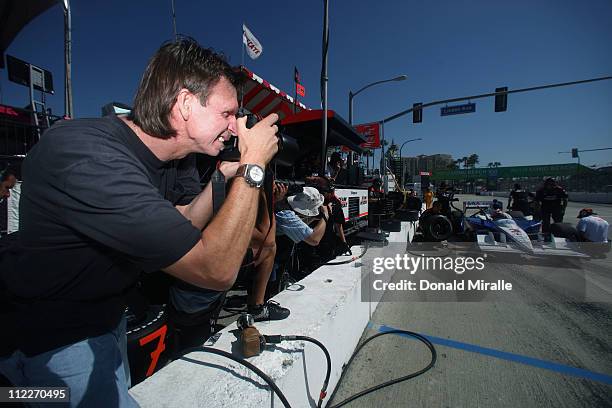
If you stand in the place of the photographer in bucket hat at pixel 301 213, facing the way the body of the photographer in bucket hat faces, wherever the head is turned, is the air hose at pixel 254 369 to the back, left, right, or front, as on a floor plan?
right

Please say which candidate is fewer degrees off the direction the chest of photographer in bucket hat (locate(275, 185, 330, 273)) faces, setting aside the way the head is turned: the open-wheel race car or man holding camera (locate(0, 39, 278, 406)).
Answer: the open-wheel race car

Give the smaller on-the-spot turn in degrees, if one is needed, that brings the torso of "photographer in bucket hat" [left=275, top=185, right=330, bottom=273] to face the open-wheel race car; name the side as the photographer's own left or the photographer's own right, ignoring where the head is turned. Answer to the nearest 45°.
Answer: approximately 45° to the photographer's own left

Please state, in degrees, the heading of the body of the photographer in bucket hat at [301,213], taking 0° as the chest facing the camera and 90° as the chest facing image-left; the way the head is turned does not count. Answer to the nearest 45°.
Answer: approximately 270°

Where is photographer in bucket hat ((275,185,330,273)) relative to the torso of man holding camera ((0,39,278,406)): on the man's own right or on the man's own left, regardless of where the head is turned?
on the man's own left

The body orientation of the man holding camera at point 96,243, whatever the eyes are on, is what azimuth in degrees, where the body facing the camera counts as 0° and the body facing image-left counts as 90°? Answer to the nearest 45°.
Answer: approximately 270°

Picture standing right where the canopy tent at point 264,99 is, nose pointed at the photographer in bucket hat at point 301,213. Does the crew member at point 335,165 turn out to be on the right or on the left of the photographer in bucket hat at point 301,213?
left

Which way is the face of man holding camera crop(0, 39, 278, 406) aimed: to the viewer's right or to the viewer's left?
to the viewer's right

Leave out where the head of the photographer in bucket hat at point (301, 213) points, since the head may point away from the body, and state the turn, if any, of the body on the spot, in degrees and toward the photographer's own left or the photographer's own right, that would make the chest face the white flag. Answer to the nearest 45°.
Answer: approximately 90° to the photographer's own left
